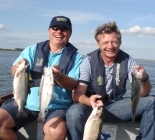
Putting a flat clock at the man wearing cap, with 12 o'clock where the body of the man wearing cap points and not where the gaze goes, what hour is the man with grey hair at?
The man with grey hair is roughly at 9 o'clock from the man wearing cap.

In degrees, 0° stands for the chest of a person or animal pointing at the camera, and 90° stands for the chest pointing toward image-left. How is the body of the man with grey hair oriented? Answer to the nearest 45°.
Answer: approximately 0°

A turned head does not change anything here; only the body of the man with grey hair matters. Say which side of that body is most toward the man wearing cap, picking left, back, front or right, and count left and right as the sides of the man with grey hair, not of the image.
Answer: right

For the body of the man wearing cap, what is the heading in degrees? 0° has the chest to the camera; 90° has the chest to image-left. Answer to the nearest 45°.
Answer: approximately 0°

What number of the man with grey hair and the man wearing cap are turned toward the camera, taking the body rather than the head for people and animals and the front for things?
2
